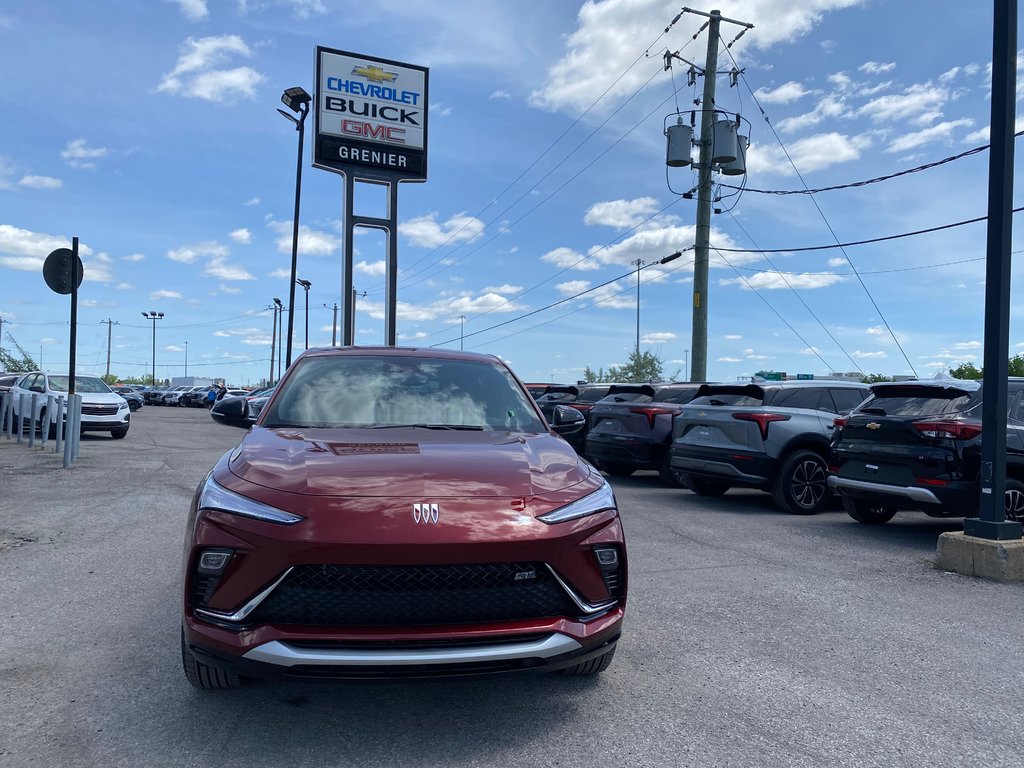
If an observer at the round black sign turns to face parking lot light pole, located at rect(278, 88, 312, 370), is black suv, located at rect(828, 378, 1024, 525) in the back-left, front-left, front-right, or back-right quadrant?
back-right

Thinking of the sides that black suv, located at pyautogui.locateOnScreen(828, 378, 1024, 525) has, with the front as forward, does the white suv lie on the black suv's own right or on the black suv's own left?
on the black suv's own left

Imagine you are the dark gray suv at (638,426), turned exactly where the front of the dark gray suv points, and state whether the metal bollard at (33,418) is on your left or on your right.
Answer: on your left

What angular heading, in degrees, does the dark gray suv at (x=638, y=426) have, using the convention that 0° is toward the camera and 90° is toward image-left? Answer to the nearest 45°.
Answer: approximately 225°

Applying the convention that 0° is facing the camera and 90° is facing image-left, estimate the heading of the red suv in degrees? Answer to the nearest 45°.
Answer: approximately 0°

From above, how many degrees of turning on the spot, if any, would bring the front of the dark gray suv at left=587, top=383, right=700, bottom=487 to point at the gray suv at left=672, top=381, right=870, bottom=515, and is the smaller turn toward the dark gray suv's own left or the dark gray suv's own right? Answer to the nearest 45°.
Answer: approximately 90° to the dark gray suv's own right

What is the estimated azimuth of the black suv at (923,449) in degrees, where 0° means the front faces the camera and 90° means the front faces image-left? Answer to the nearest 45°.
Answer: approximately 225°

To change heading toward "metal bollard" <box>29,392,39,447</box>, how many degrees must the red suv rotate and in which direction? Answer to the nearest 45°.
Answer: approximately 135° to its right
